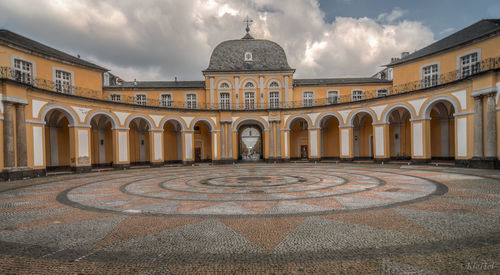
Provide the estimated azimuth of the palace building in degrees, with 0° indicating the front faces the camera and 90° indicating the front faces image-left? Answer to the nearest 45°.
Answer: approximately 0°
